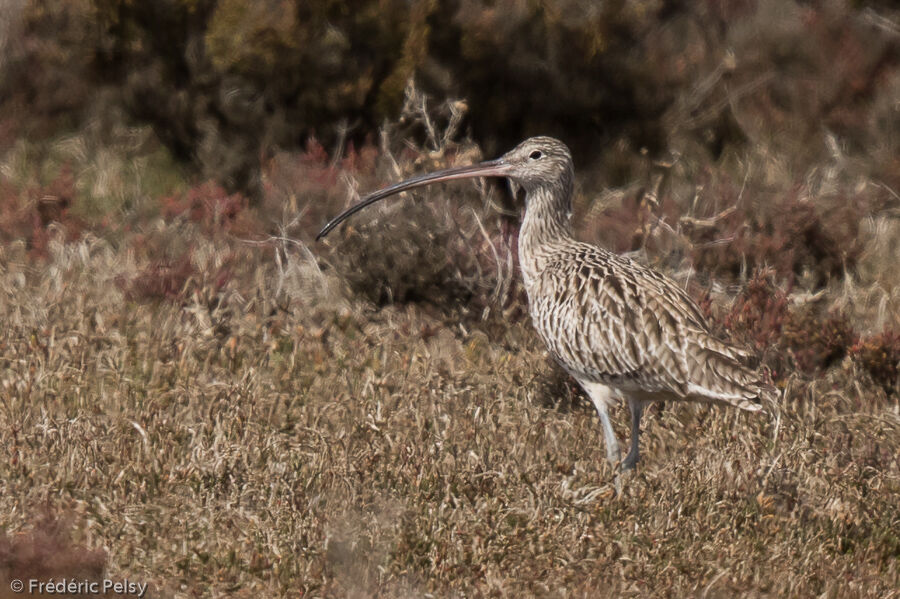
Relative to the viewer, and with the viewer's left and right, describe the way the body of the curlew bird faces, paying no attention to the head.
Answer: facing to the left of the viewer
